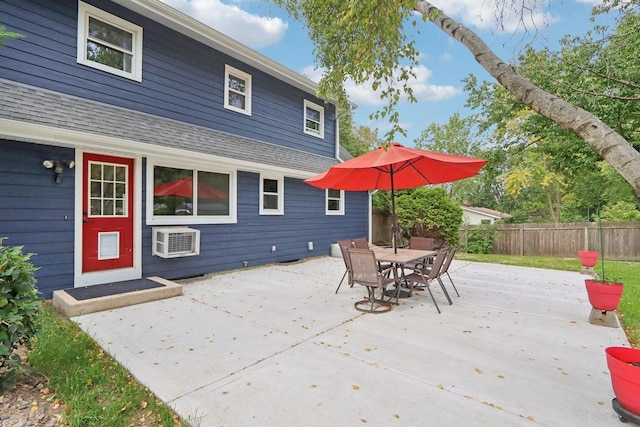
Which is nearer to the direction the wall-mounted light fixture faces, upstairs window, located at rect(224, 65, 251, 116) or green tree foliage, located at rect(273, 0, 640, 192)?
the green tree foliage

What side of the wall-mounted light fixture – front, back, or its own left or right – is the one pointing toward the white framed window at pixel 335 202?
left

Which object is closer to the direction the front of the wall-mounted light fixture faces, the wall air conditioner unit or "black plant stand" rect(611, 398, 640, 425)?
the black plant stand

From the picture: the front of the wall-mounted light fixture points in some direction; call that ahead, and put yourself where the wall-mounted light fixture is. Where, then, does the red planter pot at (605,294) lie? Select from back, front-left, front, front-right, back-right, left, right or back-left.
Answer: front-left

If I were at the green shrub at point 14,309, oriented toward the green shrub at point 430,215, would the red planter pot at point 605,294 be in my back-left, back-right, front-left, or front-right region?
front-right

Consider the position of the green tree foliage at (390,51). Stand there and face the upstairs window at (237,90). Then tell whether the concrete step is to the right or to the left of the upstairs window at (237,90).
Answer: left

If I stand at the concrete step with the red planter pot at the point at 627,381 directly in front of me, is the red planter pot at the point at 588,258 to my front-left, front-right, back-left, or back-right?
front-left

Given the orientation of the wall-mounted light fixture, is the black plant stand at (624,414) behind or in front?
in front

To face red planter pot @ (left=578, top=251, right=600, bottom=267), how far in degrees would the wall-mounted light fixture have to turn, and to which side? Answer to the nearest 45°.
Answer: approximately 45° to its left

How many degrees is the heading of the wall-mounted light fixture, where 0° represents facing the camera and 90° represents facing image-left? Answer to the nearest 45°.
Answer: approximately 0°

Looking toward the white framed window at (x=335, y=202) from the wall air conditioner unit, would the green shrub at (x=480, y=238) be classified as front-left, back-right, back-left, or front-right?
front-right

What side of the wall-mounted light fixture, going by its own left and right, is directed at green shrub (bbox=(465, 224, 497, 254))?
left
